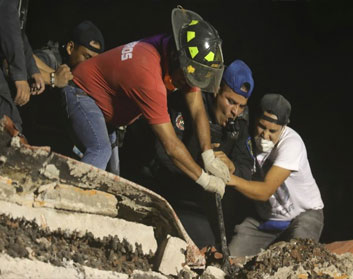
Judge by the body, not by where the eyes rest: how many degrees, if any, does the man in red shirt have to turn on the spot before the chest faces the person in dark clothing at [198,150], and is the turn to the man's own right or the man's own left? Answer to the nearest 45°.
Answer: approximately 45° to the man's own left

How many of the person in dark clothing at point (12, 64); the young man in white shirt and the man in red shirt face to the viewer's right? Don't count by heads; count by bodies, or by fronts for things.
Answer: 2

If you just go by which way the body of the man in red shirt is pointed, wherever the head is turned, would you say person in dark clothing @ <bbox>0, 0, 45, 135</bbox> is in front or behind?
behind

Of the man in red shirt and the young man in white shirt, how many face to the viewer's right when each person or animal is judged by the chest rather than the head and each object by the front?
1

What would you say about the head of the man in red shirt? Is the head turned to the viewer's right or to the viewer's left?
to the viewer's right

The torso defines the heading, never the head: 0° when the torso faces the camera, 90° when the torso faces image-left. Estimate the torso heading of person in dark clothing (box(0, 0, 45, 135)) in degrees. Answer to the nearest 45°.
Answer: approximately 270°

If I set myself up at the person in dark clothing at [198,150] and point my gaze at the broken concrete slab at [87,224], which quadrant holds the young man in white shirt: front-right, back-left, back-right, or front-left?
back-left

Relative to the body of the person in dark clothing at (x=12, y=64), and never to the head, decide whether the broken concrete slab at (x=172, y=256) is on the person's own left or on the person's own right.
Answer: on the person's own right

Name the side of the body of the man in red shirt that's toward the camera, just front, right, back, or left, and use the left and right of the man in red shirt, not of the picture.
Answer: right

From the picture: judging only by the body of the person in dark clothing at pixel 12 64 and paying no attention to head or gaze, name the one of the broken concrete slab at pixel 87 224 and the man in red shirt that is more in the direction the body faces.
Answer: the man in red shirt
